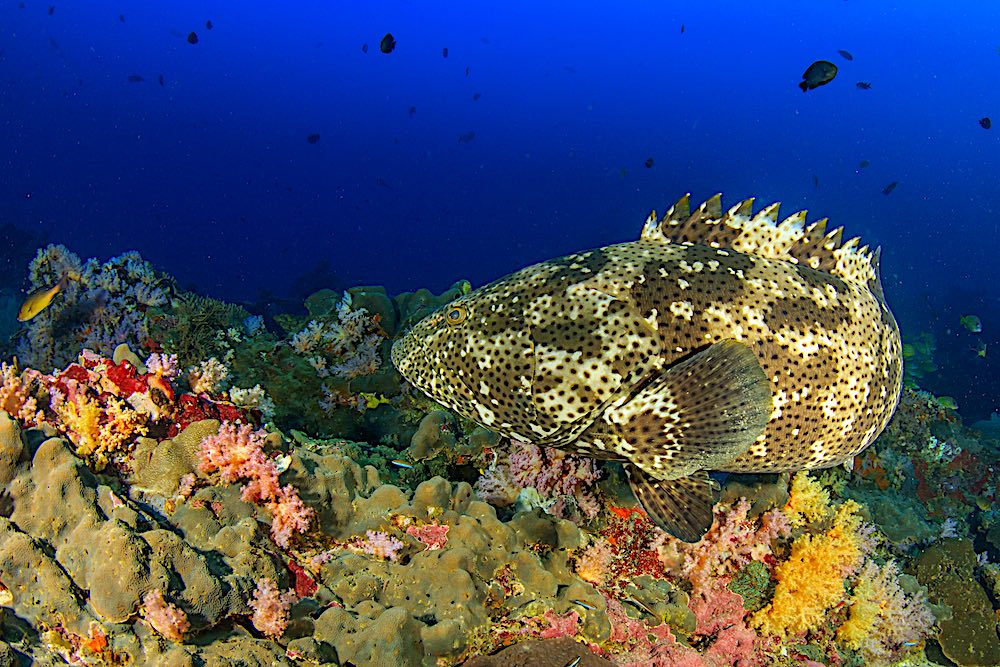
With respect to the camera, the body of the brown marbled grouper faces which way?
to the viewer's left

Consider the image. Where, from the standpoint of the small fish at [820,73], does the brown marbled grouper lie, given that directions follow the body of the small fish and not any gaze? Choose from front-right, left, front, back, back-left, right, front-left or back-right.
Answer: right

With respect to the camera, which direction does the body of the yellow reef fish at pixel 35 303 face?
to the viewer's left

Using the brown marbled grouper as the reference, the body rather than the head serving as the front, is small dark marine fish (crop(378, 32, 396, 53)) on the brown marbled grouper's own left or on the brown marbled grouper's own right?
on the brown marbled grouper's own right

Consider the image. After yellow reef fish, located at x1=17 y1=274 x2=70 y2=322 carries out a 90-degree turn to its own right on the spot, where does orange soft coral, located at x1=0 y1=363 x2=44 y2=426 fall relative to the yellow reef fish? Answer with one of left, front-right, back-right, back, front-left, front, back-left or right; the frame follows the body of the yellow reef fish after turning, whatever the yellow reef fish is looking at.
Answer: back

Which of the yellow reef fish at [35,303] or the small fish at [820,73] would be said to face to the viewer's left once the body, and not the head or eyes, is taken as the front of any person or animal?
the yellow reef fish

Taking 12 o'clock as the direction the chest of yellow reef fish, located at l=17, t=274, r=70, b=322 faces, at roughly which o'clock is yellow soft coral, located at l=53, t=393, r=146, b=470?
The yellow soft coral is roughly at 9 o'clock from the yellow reef fish.

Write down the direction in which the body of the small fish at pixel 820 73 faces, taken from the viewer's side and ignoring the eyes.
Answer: to the viewer's right
